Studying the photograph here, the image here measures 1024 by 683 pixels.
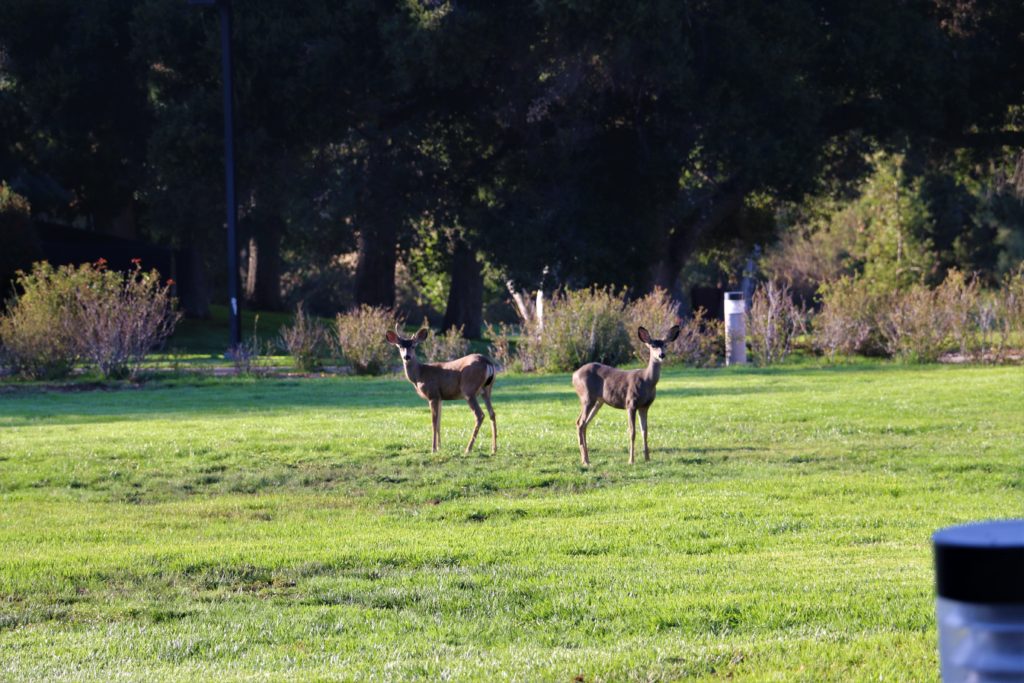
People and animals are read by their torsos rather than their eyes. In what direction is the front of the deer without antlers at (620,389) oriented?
to the viewer's right

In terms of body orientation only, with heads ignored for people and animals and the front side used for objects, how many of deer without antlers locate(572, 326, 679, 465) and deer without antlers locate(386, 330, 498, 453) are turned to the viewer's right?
1

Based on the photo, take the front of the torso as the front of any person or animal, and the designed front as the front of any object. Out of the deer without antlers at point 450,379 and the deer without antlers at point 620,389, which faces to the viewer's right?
the deer without antlers at point 620,389

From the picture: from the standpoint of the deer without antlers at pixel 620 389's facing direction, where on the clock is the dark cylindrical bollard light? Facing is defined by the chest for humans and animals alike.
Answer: The dark cylindrical bollard light is roughly at 3 o'clock from the deer without antlers.

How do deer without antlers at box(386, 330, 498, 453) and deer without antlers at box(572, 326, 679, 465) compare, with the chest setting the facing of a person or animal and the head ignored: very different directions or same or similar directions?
very different directions

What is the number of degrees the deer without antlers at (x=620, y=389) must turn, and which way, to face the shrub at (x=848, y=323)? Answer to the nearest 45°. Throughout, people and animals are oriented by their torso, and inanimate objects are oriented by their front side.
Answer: approximately 90° to its left

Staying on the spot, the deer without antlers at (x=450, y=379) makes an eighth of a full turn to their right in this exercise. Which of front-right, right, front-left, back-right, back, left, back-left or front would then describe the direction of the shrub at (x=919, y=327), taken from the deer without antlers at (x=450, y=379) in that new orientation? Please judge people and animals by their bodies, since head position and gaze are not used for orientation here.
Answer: right

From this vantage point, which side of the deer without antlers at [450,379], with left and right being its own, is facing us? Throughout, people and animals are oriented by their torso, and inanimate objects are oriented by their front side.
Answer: left

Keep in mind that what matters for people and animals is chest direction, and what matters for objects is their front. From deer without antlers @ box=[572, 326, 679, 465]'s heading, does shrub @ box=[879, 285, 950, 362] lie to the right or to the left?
on its left
